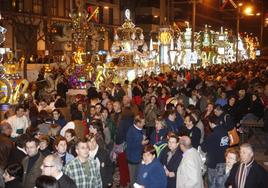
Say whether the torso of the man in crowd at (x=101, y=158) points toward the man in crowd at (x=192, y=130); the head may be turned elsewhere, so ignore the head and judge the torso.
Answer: no

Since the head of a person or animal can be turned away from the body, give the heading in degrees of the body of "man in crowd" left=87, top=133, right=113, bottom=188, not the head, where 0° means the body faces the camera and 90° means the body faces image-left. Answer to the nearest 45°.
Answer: approximately 45°

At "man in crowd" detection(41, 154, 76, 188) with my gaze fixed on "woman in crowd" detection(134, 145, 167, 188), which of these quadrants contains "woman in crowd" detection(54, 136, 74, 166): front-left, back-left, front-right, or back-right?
front-left

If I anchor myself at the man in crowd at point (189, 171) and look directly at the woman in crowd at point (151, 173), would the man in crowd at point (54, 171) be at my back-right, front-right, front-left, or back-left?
front-left

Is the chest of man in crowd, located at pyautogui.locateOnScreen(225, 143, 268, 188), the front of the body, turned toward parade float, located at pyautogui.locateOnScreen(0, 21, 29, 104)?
no

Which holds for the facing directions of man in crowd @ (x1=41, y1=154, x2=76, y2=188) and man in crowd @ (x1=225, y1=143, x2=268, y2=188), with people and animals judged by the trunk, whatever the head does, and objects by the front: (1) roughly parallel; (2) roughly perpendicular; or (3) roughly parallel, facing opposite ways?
roughly parallel
